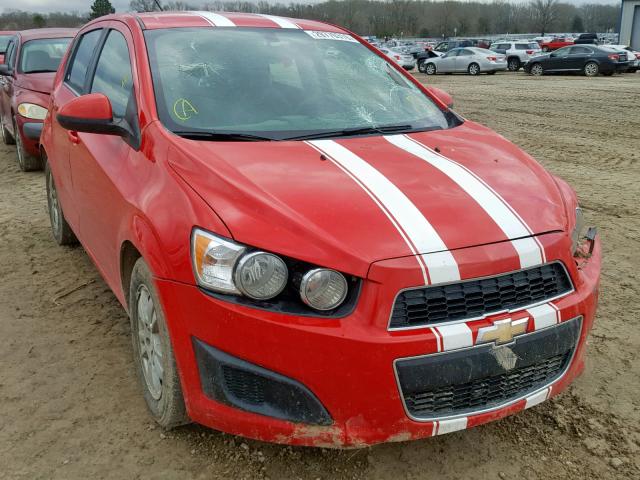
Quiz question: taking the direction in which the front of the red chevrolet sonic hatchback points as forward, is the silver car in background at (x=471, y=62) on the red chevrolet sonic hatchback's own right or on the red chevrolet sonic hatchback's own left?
on the red chevrolet sonic hatchback's own left

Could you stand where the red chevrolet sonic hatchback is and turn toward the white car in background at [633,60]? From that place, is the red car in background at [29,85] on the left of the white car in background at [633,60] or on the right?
left

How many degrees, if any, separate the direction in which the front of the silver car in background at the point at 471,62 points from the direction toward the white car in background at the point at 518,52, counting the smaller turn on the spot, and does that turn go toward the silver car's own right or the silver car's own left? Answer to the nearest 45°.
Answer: approximately 90° to the silver car's own right

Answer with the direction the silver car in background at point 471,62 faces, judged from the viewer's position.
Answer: facing away from the viewer and to the left of the viewer

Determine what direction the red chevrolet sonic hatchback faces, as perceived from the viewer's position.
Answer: facing the viewer and to the right of the viewer

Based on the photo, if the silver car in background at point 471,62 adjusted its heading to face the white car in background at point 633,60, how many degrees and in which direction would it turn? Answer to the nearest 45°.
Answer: approximately 135° to its right

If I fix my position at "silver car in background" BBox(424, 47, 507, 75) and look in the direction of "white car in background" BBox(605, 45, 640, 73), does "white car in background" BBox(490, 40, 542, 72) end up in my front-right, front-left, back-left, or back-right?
front-left

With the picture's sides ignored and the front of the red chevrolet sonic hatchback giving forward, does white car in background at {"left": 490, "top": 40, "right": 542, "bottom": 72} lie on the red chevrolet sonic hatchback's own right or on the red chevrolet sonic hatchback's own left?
on the red chevrolet sonic hatchback's own left

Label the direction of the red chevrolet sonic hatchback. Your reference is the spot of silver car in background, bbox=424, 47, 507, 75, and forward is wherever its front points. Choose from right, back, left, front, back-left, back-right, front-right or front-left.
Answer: back-left
